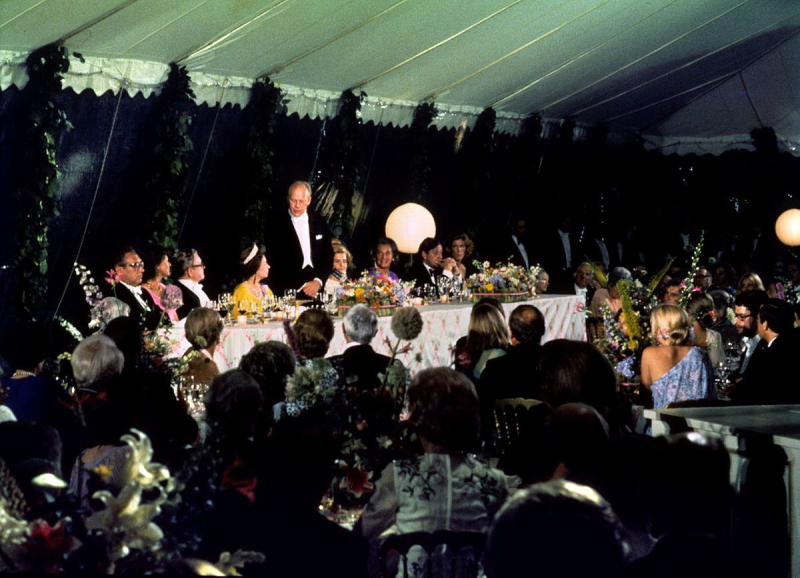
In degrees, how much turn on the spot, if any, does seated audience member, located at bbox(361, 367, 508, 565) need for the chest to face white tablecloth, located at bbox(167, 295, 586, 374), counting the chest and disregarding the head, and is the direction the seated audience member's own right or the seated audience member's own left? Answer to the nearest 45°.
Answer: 0° — they already face it

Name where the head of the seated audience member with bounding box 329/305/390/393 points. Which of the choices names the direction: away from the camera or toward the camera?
away from the camera

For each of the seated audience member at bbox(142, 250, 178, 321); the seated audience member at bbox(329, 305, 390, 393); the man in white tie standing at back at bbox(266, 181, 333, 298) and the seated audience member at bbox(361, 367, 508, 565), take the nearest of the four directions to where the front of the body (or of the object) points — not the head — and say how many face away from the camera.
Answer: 2

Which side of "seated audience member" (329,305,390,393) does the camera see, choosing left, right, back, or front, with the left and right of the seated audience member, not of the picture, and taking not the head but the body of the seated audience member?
back

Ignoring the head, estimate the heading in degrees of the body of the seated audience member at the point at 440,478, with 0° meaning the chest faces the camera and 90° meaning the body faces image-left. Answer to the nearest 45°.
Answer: approximately 180°

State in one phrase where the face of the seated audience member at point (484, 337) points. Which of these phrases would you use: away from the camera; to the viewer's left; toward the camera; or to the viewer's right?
away from the camera

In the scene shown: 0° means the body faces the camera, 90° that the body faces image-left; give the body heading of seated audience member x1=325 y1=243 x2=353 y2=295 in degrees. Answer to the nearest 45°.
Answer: approximately 45°

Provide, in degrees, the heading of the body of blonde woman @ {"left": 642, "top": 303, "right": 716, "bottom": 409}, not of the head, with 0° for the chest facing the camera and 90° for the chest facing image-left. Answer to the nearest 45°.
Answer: approximately 180°
